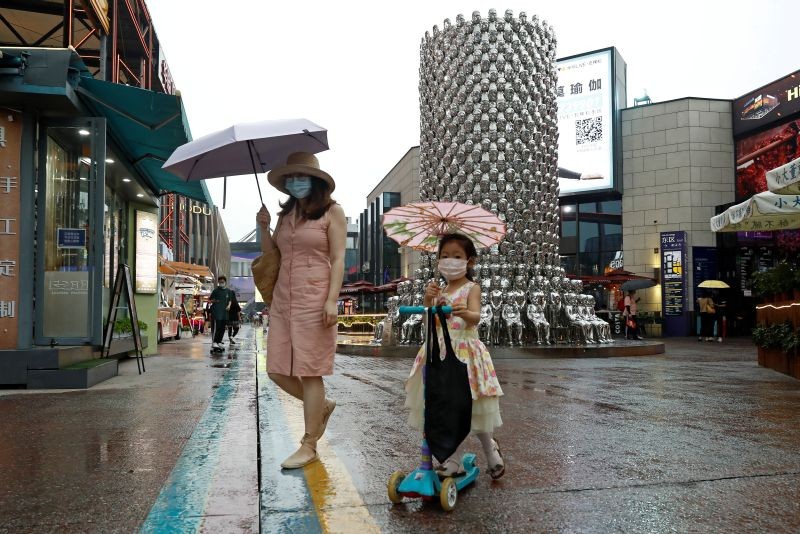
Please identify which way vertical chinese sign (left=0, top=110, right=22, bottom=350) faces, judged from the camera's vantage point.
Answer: facing the viewer

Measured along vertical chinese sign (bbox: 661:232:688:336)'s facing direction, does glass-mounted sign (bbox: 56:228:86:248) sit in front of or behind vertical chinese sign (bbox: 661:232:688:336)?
in front

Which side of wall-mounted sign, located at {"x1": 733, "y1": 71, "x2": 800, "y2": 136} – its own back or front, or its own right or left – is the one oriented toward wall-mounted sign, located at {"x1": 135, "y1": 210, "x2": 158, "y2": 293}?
front

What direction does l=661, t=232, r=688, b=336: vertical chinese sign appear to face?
toward the camera

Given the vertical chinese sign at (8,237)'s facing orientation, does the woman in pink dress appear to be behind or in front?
in front

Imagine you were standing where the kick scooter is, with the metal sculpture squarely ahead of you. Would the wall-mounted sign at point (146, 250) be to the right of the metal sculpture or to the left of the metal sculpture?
left

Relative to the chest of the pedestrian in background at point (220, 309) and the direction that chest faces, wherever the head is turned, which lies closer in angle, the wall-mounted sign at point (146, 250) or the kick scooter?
the kick scooter

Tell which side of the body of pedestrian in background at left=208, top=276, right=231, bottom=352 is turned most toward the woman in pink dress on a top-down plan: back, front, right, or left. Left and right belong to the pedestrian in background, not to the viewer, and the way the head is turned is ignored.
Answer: front

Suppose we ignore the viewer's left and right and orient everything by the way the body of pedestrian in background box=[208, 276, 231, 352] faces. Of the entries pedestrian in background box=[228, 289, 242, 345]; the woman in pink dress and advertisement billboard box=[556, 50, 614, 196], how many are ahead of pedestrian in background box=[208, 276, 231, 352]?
1

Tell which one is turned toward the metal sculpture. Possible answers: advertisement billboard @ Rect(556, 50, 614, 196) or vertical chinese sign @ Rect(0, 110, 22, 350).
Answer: the advertisement billboard

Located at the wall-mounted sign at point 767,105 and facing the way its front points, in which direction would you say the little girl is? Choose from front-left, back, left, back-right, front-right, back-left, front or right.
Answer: front-left

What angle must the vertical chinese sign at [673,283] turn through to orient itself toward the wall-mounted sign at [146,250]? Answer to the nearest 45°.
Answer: approximately 45° to its right
